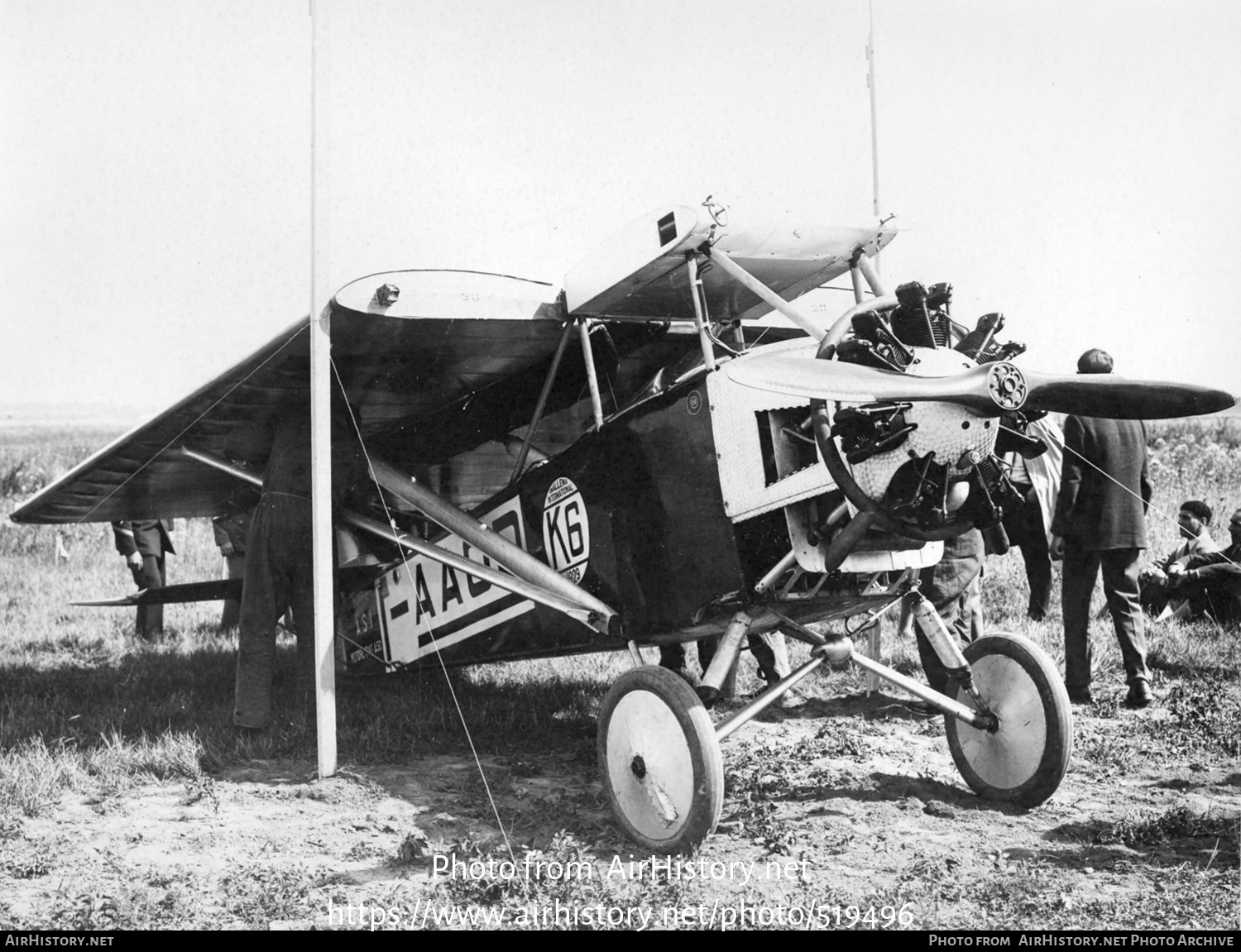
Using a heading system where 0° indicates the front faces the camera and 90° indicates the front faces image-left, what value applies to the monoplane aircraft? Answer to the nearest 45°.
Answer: approximately 315°

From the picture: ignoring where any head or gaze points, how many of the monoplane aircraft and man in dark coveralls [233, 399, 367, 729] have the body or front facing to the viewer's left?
0

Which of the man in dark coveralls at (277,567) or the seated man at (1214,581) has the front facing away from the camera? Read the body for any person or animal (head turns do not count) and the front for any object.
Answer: the man in dark coveralls

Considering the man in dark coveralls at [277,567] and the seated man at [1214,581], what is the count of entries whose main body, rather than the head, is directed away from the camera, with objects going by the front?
1

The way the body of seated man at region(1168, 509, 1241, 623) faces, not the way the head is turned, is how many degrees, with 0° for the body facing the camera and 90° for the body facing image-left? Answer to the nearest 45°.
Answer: approximately 90°

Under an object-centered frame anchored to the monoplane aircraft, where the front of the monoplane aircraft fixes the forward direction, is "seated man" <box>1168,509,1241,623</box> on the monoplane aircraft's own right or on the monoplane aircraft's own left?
on the monoplane aircraft's own left

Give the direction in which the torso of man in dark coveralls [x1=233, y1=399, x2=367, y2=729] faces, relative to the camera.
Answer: away from the camera

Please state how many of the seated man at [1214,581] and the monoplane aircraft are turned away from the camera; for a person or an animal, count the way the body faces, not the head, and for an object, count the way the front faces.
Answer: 0

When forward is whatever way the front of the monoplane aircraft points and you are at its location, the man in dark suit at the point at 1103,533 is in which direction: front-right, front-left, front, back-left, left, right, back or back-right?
left
